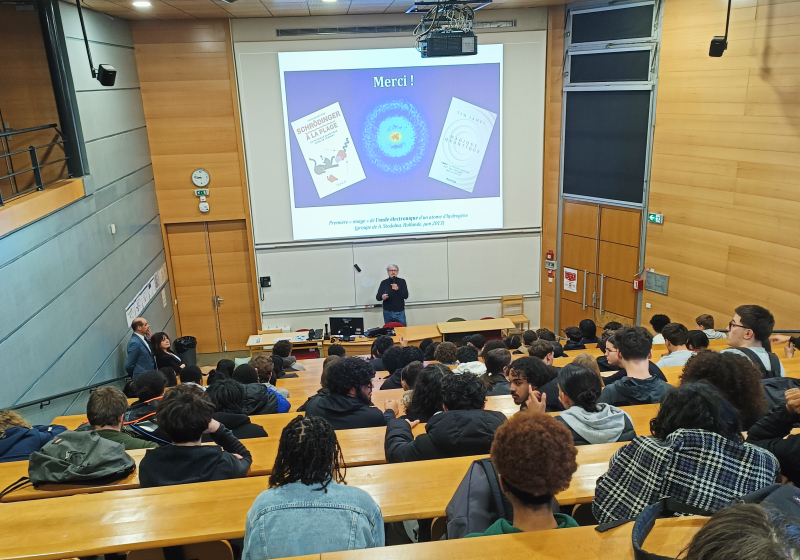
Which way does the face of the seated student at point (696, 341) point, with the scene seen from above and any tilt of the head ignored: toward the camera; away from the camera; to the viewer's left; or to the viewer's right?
away from the camera

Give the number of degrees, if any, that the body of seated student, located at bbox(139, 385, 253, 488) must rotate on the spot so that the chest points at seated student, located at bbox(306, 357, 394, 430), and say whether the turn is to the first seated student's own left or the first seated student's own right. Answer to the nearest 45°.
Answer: approximately 45° to the first seated student's own right

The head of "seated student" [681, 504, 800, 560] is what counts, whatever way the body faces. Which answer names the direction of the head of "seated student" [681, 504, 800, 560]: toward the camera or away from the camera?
away from the camera

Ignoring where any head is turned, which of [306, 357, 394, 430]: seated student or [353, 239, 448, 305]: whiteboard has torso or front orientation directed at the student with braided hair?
the whiteboard

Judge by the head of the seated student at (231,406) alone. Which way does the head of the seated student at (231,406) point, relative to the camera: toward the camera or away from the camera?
away from the camera

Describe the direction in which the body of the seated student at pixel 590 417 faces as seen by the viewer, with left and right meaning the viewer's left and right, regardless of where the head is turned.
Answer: facing away from the viewer and to the left of the viewer

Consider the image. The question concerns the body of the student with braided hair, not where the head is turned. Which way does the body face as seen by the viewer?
away from the camera

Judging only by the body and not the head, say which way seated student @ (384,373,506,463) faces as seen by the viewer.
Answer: away from the camera

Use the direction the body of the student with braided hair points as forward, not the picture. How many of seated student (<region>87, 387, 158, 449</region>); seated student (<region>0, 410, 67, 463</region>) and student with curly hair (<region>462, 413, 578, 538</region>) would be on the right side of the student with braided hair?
1

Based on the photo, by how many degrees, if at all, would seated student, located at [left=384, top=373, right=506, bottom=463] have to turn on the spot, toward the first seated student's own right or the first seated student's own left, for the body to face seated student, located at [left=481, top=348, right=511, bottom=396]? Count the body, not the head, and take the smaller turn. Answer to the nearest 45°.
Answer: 0° — they already face them

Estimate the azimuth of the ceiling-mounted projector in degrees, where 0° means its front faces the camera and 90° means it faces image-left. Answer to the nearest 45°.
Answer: approximately 180°

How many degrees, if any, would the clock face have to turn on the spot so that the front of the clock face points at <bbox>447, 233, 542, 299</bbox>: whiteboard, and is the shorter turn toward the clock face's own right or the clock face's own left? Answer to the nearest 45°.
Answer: approximately 90° to the clock face's own left

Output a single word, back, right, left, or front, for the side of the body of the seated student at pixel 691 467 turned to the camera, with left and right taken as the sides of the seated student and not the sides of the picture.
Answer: back

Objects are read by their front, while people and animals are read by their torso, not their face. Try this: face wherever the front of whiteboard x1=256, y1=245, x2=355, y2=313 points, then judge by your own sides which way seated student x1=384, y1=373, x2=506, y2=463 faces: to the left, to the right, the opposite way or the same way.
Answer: the opposite way

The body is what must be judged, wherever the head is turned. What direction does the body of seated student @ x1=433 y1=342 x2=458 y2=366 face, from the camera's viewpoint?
away from the camera

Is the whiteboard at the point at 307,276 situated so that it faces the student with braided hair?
yes

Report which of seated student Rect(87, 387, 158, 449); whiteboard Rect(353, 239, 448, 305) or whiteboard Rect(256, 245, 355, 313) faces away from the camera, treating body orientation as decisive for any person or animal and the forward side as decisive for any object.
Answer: the seated student

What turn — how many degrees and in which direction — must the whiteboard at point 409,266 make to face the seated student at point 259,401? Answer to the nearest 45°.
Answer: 0° — it already faces them

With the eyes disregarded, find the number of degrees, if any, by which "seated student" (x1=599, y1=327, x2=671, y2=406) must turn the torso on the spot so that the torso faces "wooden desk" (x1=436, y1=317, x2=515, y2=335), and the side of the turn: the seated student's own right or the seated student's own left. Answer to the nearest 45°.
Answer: approximately 45° to the seated student's own left
